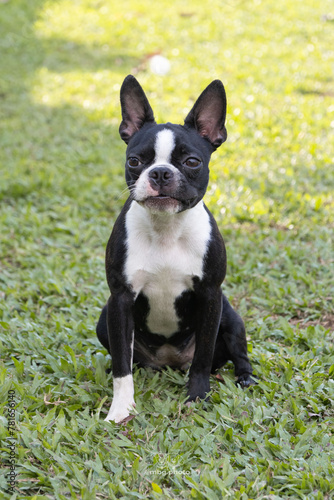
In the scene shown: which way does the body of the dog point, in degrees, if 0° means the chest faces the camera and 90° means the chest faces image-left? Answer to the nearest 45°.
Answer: approximately 0°
